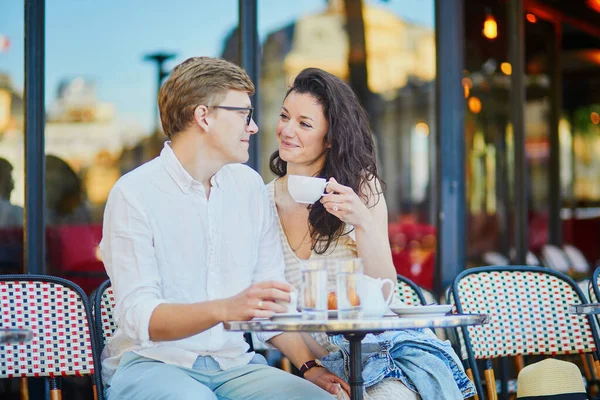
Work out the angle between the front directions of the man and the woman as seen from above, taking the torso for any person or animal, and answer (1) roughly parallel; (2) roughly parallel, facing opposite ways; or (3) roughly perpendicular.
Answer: roughly perpendicular

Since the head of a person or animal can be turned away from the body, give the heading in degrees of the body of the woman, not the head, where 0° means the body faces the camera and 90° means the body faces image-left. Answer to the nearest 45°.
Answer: approximately 45°

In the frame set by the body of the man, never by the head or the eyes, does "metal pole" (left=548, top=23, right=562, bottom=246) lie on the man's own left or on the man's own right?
on the man's own left

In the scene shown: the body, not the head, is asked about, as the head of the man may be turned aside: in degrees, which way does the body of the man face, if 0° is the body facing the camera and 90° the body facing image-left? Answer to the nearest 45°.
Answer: approximately 315°

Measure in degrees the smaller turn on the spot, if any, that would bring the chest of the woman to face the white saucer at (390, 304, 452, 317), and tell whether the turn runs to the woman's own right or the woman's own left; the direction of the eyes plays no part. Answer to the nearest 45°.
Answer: approximately 45° to the woman's own left

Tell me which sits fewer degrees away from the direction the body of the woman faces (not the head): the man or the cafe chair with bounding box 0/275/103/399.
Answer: the man

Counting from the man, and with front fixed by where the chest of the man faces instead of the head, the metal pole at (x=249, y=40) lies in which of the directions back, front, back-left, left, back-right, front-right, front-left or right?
back-left

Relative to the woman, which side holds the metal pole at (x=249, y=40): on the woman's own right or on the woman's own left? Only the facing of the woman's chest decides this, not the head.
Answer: on the woman's own right

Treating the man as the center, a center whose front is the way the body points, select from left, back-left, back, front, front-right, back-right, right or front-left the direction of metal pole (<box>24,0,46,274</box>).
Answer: back

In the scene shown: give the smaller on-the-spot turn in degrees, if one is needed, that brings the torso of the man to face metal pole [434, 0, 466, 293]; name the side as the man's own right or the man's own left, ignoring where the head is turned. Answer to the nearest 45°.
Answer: approximately 90° to the man's own left

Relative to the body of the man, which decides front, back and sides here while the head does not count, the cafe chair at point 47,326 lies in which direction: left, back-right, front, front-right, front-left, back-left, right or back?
back

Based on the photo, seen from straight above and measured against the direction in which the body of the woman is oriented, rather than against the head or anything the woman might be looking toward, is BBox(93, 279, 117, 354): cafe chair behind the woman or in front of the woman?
in front

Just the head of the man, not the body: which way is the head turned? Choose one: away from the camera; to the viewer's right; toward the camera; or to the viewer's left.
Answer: to the viewer's right
